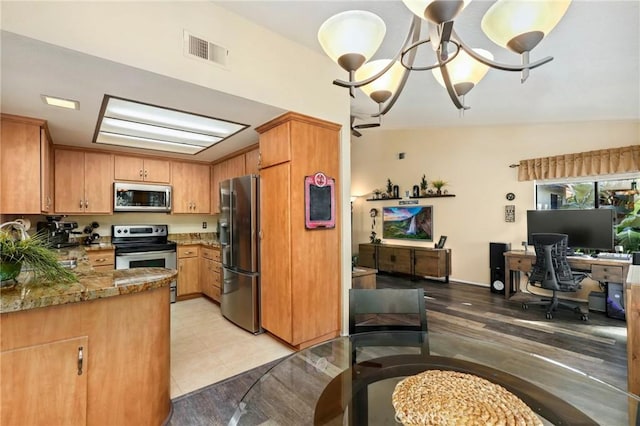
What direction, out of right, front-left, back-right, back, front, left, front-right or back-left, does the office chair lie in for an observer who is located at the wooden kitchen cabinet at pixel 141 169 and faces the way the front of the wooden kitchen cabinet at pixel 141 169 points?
front-left

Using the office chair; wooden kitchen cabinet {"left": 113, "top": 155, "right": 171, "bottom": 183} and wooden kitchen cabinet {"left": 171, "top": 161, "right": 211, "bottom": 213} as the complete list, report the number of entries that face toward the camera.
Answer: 2

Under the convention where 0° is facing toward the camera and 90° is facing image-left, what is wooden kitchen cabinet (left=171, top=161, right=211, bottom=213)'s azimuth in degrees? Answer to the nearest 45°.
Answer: approximately 0°

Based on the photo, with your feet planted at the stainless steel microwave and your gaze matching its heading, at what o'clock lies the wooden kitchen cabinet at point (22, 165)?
The wooden kitchen cabinet is roughly at 1 o'clock from the stainless steel microwave.

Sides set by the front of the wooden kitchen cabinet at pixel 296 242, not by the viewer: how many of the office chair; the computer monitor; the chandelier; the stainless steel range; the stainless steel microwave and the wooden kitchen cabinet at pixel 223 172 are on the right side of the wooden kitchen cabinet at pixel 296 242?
3

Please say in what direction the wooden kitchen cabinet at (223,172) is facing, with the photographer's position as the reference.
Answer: facing the viewer and to the left of the viewer

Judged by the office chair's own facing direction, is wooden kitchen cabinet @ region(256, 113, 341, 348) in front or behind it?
behind

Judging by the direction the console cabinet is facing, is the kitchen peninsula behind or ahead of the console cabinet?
ahead

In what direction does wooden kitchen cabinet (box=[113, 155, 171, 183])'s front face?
toward the camera

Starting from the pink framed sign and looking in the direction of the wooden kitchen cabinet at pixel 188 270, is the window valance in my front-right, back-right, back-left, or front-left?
back-right

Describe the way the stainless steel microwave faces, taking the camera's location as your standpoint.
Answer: facing the viewer

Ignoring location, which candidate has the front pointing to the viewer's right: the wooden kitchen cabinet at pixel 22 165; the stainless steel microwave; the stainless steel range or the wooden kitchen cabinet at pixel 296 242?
the wooden kitchen cabinet at pixel 22 165

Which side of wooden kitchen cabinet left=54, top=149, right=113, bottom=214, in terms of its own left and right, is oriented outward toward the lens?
front

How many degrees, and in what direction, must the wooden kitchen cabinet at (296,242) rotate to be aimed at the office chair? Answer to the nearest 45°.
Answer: approximately 135° to its left

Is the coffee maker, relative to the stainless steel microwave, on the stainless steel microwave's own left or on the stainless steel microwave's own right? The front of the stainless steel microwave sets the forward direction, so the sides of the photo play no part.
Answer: on the stainless steel microwave's own right

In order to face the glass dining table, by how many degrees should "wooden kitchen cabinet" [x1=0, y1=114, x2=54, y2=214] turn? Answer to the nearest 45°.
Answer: approximately 45° to its right
